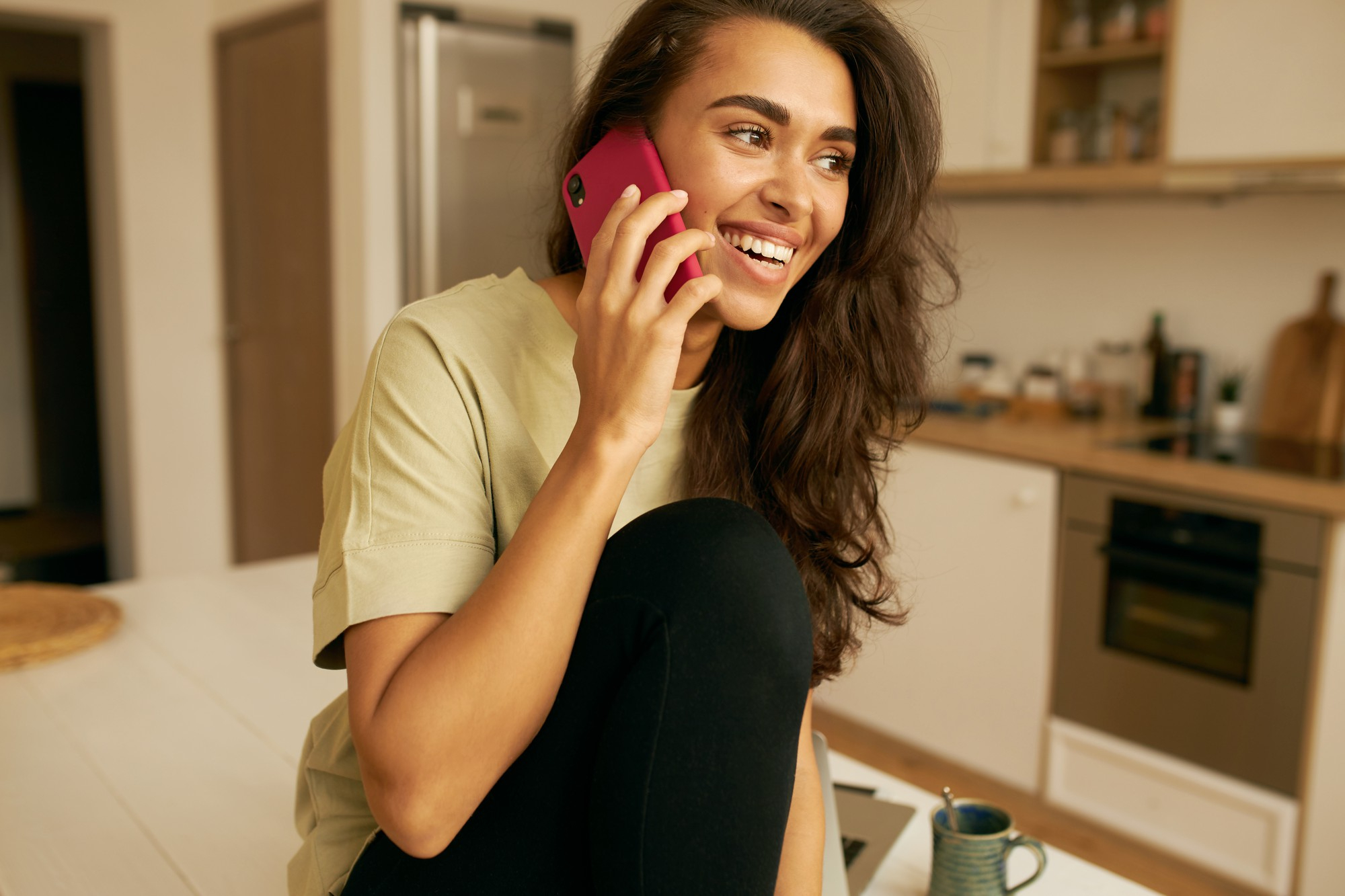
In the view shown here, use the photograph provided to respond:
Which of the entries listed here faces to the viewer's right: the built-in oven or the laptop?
the laptop

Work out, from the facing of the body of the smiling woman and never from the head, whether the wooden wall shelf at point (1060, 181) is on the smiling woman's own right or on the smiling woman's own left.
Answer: on the smiling woman's own left

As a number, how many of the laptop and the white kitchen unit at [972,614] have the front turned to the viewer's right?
1

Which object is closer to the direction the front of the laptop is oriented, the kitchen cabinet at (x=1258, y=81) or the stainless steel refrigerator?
the kitchen cabinet

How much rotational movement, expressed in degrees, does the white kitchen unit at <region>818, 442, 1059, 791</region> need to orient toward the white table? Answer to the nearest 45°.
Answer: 0° — it already faces it

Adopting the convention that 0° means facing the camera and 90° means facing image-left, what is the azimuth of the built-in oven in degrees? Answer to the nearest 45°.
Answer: approximately 45°

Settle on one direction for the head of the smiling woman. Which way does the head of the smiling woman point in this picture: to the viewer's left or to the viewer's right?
to the viewer's right

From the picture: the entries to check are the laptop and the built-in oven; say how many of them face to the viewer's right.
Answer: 1

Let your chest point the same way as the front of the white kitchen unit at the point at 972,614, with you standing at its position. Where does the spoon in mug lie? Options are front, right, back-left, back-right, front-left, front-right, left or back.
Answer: front-left
